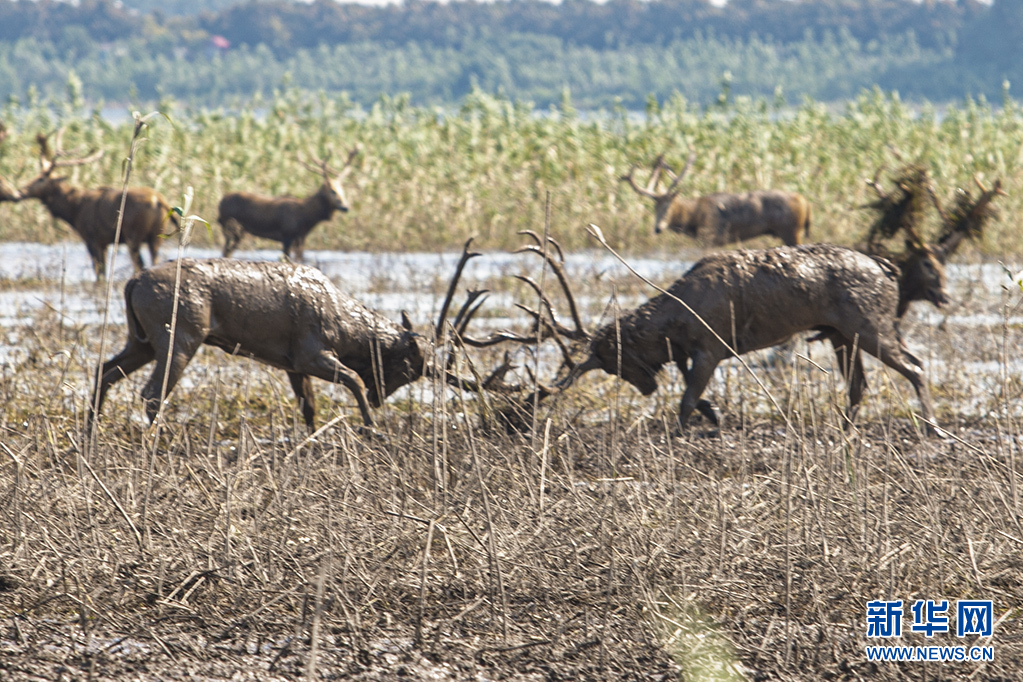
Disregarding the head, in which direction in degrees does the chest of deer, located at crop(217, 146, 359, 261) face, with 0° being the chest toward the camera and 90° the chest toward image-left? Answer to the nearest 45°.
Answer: approximately 270°

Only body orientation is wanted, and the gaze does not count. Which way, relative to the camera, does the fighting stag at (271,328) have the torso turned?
to the viewer's right

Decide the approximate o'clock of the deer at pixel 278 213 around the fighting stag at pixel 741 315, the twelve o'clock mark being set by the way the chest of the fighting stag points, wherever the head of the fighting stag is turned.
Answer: The deer is roughly at 2 o'clock from the fighting stag.

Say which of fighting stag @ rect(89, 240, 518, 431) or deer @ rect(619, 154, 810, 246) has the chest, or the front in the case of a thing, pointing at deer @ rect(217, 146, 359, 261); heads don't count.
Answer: deer @ rect(619, 154, 810, 246)

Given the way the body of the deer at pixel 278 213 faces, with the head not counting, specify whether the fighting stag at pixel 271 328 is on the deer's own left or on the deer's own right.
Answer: on the deer's own right

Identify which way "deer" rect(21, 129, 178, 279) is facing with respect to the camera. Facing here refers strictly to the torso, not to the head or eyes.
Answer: to the viewer's left

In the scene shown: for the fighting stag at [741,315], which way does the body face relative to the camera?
to the viewer's left

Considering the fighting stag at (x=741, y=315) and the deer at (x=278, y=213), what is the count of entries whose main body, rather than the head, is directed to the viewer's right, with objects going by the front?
1

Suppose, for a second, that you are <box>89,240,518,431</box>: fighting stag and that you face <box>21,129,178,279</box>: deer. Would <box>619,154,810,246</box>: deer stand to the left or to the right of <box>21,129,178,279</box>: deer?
right

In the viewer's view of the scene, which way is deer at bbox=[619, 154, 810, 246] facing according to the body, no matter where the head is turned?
to the viewer's left

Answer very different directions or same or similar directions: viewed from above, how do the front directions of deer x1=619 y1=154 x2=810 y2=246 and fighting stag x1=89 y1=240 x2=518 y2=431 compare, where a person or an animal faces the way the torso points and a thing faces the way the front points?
very different directions

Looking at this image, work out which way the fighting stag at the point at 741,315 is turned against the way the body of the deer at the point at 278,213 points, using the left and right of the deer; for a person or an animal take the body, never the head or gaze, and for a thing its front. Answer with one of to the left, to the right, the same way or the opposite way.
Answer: the opposite way
